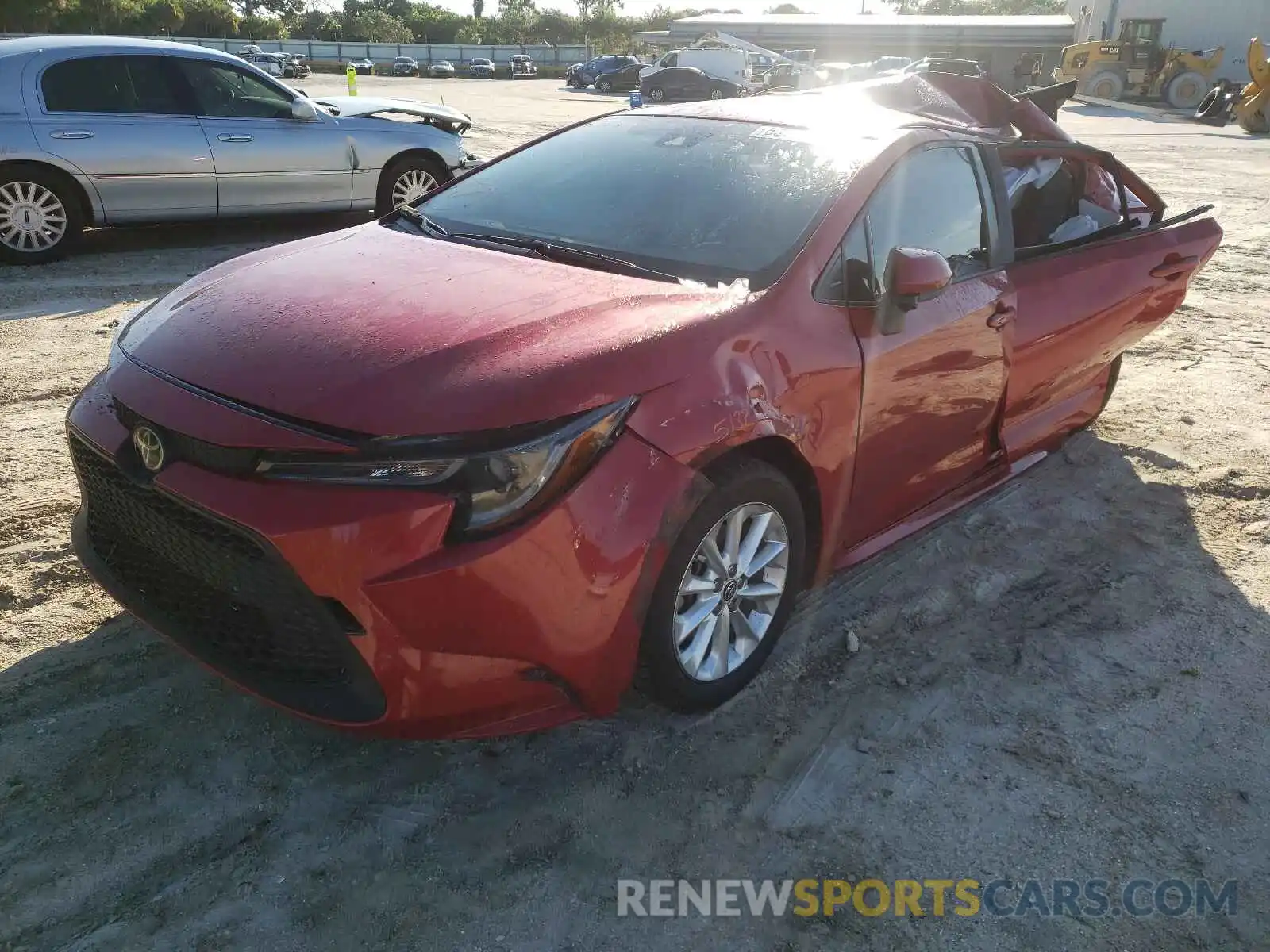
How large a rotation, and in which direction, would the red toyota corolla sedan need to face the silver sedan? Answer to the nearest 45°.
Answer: approximately 90° to its right

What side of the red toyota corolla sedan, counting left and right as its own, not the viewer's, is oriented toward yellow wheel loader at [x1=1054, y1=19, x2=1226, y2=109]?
back

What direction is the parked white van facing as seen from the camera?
to the viewer's left

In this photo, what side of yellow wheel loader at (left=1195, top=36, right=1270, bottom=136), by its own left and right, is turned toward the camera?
left
